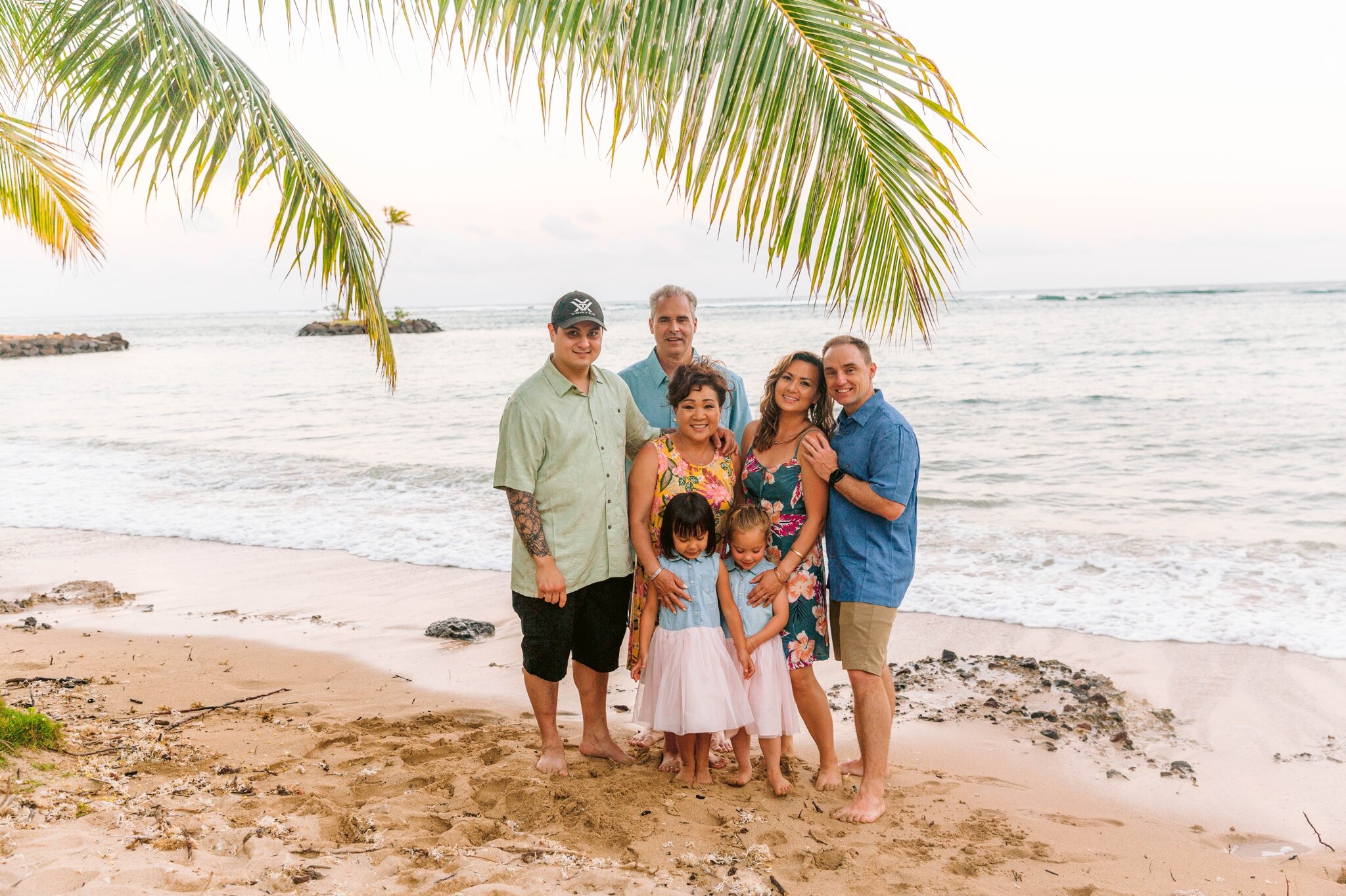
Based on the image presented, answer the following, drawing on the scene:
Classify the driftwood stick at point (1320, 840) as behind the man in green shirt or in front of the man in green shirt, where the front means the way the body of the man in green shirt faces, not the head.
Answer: in front

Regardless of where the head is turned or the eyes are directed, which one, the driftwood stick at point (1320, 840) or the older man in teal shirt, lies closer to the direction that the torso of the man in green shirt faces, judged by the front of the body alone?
the driftwood stick

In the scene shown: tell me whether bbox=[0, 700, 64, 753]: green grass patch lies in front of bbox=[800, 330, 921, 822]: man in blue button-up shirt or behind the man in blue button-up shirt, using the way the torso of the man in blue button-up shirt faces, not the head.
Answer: in front

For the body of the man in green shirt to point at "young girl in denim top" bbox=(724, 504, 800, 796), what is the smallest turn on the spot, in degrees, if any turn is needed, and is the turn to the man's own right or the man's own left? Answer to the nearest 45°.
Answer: approximately 45° to the man's own left

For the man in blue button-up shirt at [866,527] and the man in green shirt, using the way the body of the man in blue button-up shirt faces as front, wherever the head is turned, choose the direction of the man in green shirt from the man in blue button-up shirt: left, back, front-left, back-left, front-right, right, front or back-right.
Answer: front-right

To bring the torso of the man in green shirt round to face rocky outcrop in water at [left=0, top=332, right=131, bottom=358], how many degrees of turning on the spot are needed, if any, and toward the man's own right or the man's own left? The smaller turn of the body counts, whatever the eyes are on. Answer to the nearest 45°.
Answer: approximately 180°

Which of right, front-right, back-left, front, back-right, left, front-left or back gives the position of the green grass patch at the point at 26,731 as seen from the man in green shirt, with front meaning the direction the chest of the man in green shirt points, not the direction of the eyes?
back-right

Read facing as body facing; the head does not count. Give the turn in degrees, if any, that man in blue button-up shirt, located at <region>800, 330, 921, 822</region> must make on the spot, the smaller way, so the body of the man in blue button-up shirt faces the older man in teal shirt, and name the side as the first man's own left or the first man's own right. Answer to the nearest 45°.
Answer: approximately 90° to the first man's own right

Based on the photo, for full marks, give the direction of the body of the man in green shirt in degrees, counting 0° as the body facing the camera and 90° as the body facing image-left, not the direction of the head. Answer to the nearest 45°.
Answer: approximately 315°

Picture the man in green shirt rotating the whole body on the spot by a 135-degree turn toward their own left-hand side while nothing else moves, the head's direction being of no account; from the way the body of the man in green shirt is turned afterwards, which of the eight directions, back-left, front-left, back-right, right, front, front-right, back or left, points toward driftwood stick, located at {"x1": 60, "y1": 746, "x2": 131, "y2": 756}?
left

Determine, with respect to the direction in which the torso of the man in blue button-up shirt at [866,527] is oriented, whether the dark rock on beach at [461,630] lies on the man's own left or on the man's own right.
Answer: on the man's own right

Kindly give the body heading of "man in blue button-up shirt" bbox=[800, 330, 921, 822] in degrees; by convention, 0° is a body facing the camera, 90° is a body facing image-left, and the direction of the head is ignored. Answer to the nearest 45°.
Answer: approximately 45°
